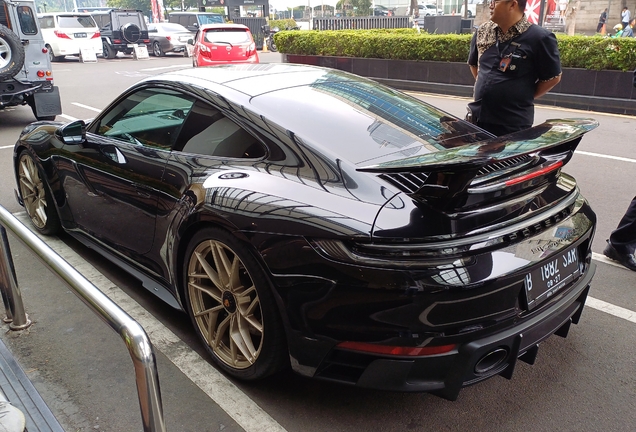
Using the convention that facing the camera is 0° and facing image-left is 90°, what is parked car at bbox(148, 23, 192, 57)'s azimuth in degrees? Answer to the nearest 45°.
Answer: approximately 135°

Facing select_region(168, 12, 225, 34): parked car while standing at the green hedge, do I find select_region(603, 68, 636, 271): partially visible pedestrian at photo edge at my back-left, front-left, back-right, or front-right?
back-left

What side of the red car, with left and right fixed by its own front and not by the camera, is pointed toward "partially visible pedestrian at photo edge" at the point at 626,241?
back

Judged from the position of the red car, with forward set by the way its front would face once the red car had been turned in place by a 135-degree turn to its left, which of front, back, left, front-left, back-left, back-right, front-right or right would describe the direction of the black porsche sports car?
front-left

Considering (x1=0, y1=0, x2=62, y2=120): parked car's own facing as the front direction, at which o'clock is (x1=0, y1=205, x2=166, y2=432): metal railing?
The metal railing is roughly at 6 o'clock from the parked car.

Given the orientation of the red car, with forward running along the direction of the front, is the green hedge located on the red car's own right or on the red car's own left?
on the red car's own right

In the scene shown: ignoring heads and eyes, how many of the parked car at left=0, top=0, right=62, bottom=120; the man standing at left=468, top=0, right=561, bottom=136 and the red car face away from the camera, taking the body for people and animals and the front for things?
2

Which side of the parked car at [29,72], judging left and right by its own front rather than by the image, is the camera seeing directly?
back

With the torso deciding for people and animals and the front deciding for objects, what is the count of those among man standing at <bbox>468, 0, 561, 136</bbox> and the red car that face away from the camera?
1

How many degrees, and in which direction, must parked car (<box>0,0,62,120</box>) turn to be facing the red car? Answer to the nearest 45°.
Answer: approximately 45° to its right

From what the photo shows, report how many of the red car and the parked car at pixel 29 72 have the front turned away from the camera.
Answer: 2

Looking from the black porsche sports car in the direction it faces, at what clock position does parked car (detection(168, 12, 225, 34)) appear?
The parked car is roughly at 1 o'clock from the black porsche sports car.

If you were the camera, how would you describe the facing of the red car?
facing away from the viewer

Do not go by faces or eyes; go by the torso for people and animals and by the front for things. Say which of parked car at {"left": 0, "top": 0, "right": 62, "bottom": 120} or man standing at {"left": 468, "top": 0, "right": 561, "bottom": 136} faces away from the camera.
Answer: the parked car

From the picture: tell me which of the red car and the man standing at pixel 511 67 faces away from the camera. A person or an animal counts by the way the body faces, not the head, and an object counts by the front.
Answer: the red car

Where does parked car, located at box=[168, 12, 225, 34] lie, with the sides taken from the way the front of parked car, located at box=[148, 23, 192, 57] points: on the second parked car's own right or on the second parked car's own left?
on the second parked car's own right

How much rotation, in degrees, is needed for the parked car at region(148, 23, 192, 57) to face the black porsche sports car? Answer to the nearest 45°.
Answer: approximately 135° to its left

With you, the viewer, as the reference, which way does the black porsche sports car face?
facing away from the viewer and to the left of the viewer
